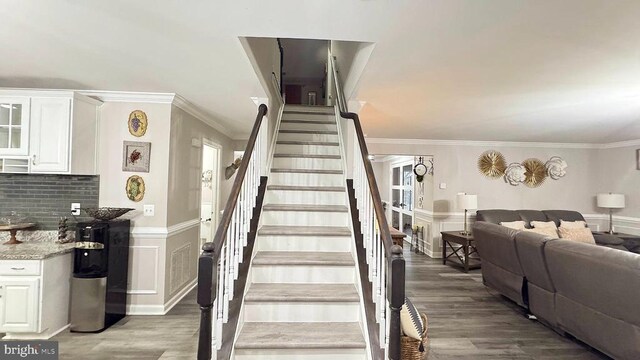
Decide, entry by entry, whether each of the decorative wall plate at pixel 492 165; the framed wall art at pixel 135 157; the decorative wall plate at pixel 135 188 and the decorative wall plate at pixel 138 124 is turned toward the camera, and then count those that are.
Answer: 4

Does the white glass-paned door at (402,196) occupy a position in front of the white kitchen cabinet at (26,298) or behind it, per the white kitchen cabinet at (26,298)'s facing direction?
behind

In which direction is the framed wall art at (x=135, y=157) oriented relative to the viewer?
toward the camera

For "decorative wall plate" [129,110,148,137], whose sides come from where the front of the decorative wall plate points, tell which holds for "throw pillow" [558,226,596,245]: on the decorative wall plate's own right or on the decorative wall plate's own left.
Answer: on the decorative wall plate's own left

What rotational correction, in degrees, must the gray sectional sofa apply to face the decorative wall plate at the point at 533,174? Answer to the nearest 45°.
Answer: approximately 45° to its left

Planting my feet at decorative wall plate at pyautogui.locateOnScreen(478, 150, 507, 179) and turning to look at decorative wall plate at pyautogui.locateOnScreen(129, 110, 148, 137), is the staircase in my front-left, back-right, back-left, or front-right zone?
front-left

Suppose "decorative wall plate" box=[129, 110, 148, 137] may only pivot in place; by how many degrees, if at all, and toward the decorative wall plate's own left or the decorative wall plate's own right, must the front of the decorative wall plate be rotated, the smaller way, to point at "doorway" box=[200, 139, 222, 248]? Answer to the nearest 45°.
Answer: approximately 135° to the decorative wall plate's own left

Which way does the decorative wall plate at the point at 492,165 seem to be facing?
toward the camera

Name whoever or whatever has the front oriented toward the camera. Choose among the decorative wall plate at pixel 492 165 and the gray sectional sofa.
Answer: the decorative wall plate

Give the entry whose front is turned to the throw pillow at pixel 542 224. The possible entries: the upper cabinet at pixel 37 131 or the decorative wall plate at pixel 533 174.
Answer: the decorative wall plate

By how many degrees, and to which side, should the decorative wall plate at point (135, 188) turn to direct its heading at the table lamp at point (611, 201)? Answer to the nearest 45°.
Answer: approximately 90° to its left
